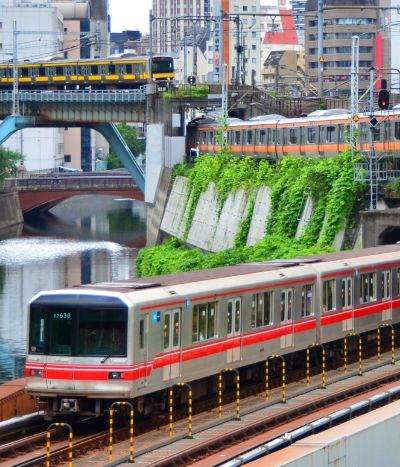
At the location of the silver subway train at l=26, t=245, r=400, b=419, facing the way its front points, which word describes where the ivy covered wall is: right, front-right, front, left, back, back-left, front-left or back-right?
back-right

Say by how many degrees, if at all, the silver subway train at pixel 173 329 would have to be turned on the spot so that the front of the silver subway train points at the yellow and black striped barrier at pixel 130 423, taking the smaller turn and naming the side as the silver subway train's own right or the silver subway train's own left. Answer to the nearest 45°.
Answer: approximately 45° to the silver subway train's own left

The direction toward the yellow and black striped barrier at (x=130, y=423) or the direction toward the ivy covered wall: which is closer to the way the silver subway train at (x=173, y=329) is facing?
the yellow and black striped barrier

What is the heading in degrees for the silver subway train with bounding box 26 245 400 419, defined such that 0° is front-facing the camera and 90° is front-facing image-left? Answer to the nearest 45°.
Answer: approximately 45°

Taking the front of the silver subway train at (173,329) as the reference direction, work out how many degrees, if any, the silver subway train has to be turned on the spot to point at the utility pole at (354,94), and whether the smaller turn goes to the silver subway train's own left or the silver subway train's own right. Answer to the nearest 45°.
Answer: approximately 135° to the silver subway train's own right

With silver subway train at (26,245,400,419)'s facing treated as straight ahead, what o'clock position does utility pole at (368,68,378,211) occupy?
The utility pole is roughly at 5 o'clock from the silver subway train.
